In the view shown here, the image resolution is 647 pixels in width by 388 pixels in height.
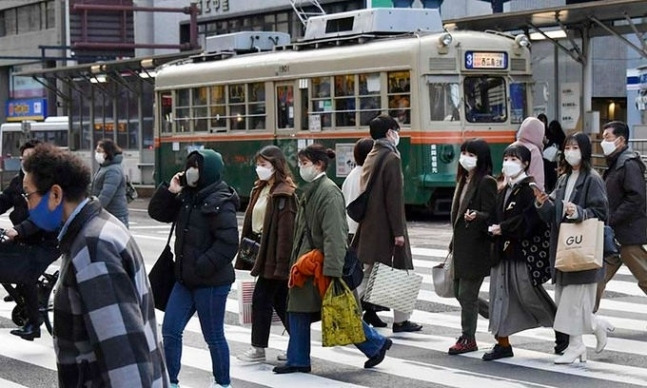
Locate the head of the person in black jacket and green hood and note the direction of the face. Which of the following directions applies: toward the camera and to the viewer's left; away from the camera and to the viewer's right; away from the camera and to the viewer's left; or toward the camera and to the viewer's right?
toward the camera and to the viewer's left

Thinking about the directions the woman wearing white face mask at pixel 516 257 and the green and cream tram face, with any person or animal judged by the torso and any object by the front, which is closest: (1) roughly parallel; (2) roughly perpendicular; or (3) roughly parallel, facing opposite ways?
roughly perpendicular

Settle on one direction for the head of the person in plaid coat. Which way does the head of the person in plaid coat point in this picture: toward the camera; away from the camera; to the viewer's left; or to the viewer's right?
to the viewer's left

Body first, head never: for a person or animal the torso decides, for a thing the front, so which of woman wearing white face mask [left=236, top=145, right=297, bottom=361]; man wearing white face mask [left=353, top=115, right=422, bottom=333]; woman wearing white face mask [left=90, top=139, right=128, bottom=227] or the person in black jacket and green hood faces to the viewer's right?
the man wearing white face mask

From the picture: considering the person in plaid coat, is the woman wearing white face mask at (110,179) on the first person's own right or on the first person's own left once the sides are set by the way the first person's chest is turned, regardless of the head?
on the first person's own right

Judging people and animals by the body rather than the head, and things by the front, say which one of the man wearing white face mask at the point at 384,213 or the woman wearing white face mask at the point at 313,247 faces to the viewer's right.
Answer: the man wearing white face mask

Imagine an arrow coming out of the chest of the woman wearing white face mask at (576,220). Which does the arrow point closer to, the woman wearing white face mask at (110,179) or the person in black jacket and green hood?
the person in black jacket and green hood

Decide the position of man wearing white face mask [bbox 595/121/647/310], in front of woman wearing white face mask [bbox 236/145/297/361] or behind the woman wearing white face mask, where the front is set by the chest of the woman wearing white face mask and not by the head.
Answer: behind
